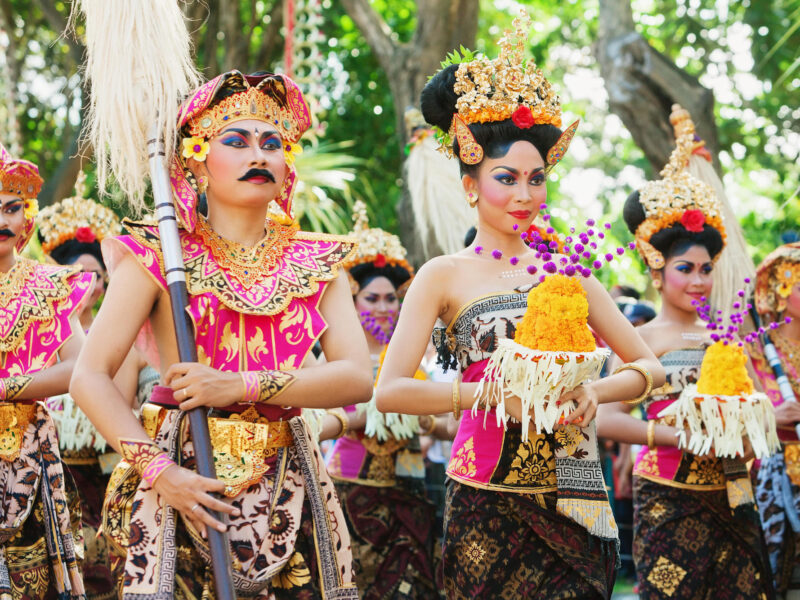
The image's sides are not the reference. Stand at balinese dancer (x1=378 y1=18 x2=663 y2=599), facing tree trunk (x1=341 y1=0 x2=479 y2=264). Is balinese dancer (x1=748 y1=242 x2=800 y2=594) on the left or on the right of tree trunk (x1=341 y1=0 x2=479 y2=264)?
right

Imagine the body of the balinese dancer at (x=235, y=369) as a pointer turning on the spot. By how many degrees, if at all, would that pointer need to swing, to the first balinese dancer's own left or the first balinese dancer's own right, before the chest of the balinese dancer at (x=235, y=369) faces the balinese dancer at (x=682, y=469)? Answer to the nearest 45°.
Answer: approximately 135° to the first balinese dancer's own left

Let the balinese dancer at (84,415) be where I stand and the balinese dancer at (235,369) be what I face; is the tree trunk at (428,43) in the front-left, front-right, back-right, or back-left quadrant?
back-left

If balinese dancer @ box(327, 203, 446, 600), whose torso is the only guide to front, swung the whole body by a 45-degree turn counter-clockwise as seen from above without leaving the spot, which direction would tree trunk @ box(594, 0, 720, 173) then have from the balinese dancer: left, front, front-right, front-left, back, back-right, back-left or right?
left

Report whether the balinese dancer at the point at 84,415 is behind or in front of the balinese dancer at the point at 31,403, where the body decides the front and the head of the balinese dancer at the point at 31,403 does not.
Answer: behind
